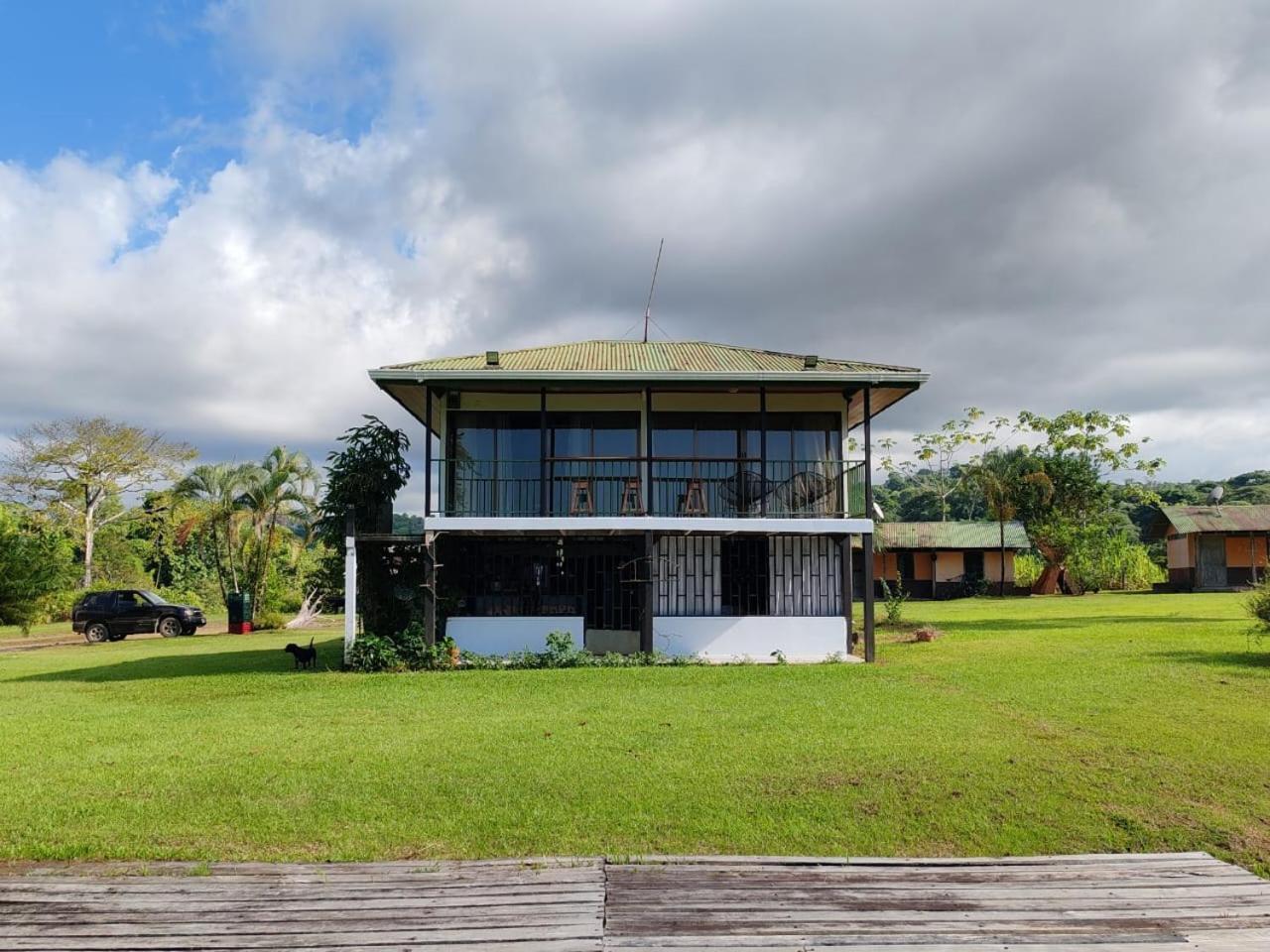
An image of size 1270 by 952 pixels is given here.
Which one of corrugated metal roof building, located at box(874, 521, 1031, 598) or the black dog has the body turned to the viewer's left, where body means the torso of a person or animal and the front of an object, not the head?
the black dog

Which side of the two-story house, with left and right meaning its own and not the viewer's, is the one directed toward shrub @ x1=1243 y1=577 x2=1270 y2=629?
left

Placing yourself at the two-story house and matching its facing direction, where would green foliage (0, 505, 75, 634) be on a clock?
The green foliage is roughly at 4 o'clock from the two-story house.

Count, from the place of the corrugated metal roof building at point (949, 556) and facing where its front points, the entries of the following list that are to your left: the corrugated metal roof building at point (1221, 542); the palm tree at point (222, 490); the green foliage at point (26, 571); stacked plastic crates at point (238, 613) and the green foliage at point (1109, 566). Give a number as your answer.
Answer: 2

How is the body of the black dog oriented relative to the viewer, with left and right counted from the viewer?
facing to the left of the viewer

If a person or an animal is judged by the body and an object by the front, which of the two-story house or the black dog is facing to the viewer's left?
the black dog

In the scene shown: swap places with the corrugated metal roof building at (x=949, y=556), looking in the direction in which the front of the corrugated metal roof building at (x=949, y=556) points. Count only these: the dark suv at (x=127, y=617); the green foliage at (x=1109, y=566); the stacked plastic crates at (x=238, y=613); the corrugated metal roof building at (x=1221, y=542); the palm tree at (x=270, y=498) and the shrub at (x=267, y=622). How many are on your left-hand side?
2

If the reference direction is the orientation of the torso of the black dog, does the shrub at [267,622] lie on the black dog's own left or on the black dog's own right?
on the black dog's own right

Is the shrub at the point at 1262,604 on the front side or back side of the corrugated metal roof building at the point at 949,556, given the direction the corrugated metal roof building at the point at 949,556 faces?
on the front side

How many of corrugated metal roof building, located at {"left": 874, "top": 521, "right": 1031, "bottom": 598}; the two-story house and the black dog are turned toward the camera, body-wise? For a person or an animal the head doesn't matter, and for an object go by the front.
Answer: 2

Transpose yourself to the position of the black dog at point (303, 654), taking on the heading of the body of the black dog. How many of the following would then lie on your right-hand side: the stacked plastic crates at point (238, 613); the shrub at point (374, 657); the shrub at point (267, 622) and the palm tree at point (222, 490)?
3

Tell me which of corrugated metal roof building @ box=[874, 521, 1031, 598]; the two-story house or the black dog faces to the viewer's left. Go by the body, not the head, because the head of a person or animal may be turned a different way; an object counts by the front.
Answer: the black dog
